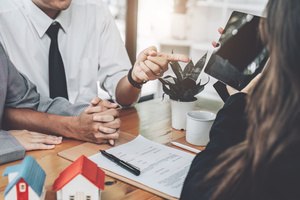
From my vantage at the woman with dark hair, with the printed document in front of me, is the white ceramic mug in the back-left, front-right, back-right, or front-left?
front-right

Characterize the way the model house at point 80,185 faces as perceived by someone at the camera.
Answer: facing the viewer

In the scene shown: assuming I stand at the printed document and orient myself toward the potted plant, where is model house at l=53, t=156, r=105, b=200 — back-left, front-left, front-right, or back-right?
back-left

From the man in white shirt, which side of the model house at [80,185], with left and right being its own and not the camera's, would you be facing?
back

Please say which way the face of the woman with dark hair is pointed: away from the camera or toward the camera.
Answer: away from the camera

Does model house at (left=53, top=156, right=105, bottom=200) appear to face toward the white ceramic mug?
no

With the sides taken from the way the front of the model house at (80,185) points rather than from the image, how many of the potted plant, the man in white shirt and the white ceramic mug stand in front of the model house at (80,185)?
0

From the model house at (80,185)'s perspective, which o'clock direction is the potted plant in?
The potted plant is roughly at 7 o'clock from the model house.

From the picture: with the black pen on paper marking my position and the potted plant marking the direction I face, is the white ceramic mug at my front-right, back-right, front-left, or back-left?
front-right
